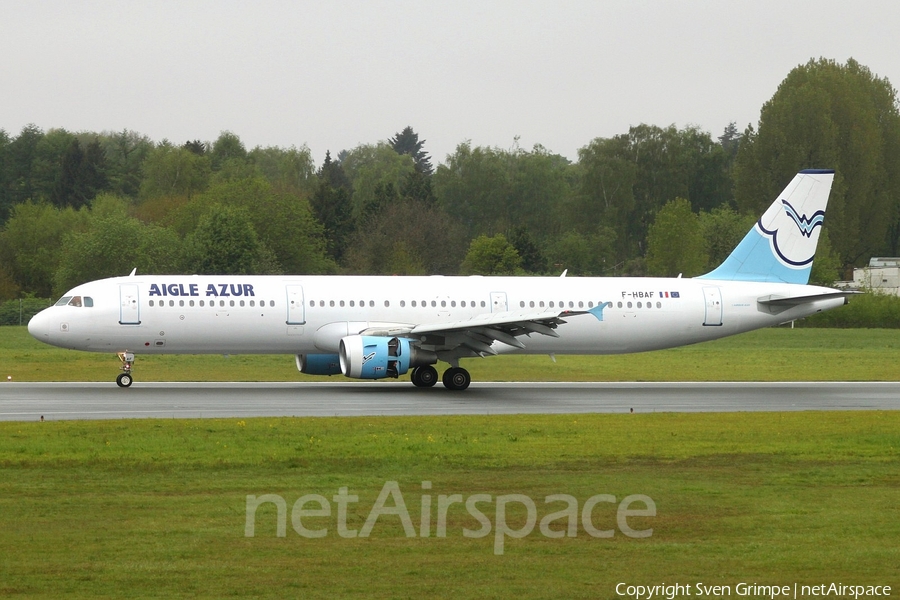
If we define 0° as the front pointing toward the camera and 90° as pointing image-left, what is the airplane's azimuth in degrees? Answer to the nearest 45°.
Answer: approximately 90°
